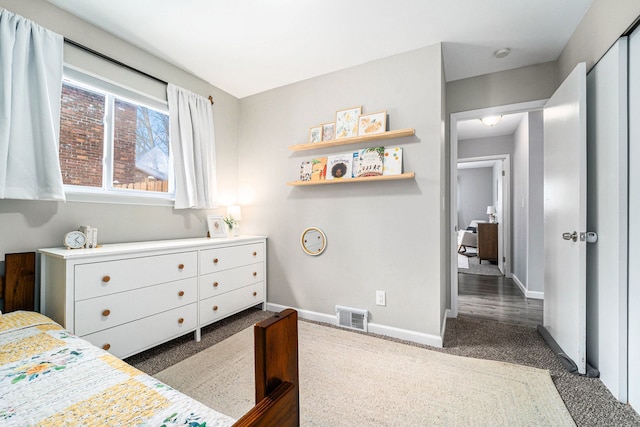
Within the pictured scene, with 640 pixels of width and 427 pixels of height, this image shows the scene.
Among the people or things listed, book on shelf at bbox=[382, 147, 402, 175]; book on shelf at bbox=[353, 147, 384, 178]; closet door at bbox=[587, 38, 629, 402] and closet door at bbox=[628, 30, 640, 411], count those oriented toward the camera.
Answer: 2

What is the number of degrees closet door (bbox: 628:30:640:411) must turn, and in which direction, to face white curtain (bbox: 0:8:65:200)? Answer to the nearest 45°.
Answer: approximately 45° to its left

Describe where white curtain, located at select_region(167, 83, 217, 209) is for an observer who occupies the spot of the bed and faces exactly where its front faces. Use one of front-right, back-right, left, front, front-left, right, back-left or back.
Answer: back-left

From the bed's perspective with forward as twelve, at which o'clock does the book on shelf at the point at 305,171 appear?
The book on shelf is roughly at 9 o'clock from the bed.

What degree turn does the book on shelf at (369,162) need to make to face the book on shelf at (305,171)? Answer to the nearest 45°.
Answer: approximately 90° to its right

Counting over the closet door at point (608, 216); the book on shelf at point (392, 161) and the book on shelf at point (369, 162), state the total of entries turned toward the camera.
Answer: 2

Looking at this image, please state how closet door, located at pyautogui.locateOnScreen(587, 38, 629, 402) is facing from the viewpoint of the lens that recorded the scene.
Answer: facing to the left of the viewer

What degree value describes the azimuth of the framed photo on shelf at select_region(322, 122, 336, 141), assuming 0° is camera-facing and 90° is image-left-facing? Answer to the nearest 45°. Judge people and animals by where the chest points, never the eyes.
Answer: approximately 45°
